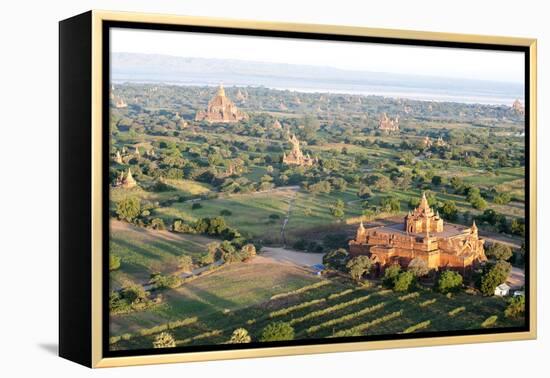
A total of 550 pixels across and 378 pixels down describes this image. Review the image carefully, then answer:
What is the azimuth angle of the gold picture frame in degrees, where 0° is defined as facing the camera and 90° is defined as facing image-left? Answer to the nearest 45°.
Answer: approximately 315°
